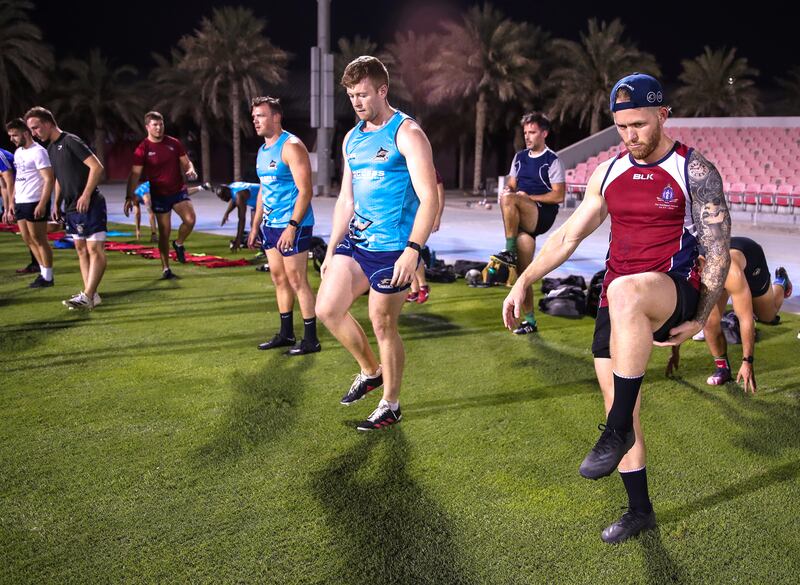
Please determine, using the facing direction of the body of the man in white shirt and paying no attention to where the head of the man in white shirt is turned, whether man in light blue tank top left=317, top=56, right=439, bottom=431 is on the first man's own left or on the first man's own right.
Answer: on the first man's own left

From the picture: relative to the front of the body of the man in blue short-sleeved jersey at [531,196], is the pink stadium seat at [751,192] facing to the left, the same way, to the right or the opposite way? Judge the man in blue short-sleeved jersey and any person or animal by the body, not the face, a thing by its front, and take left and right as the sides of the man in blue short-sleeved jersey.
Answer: the same way

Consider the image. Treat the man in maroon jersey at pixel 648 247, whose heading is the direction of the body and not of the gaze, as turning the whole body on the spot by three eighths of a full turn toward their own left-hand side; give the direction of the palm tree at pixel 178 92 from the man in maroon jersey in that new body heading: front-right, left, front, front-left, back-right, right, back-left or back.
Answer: back-left

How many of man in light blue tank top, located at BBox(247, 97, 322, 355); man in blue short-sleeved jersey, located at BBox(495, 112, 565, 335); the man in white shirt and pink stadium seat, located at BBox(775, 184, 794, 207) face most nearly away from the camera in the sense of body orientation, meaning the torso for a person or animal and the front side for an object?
0

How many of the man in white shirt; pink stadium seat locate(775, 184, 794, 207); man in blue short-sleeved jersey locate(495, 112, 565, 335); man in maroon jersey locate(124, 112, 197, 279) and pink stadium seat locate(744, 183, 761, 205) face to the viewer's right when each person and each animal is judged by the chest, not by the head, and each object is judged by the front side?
0

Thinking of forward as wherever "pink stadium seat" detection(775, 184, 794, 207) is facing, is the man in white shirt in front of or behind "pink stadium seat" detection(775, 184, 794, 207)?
in front

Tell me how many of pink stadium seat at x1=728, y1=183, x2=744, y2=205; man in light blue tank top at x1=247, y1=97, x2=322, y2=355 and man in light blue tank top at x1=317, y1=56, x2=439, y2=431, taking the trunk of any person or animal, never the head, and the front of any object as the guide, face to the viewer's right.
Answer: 0

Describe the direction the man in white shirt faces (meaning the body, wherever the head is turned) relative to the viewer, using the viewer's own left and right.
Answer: facing the viewer and to the left of the viewer

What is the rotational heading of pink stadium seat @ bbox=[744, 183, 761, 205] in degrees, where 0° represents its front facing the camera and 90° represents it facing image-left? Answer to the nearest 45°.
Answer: approximately 45°

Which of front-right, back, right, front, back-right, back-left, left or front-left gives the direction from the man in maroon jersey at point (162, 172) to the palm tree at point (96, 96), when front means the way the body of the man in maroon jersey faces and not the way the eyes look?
back

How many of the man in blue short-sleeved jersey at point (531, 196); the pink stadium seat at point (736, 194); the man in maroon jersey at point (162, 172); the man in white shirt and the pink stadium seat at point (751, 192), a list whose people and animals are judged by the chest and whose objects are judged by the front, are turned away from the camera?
0

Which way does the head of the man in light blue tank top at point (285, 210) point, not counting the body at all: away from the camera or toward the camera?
toward the camera

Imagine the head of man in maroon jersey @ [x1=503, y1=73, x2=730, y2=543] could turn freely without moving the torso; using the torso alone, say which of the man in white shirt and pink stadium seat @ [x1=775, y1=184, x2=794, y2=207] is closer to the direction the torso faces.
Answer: the man in white shirt

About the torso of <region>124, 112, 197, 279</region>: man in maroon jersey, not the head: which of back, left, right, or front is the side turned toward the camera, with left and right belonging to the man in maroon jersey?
front

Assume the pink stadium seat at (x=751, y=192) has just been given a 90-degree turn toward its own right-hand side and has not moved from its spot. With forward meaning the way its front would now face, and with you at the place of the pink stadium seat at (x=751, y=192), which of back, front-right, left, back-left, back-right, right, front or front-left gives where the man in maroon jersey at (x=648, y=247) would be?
back-left

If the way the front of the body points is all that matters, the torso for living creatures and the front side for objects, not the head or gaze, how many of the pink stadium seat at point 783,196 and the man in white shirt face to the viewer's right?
0

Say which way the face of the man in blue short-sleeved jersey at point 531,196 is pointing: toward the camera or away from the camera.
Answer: toward the camera

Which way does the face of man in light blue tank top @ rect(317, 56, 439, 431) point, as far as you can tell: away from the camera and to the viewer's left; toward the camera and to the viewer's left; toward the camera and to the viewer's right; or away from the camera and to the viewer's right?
toward the camera and to the viewer's left
